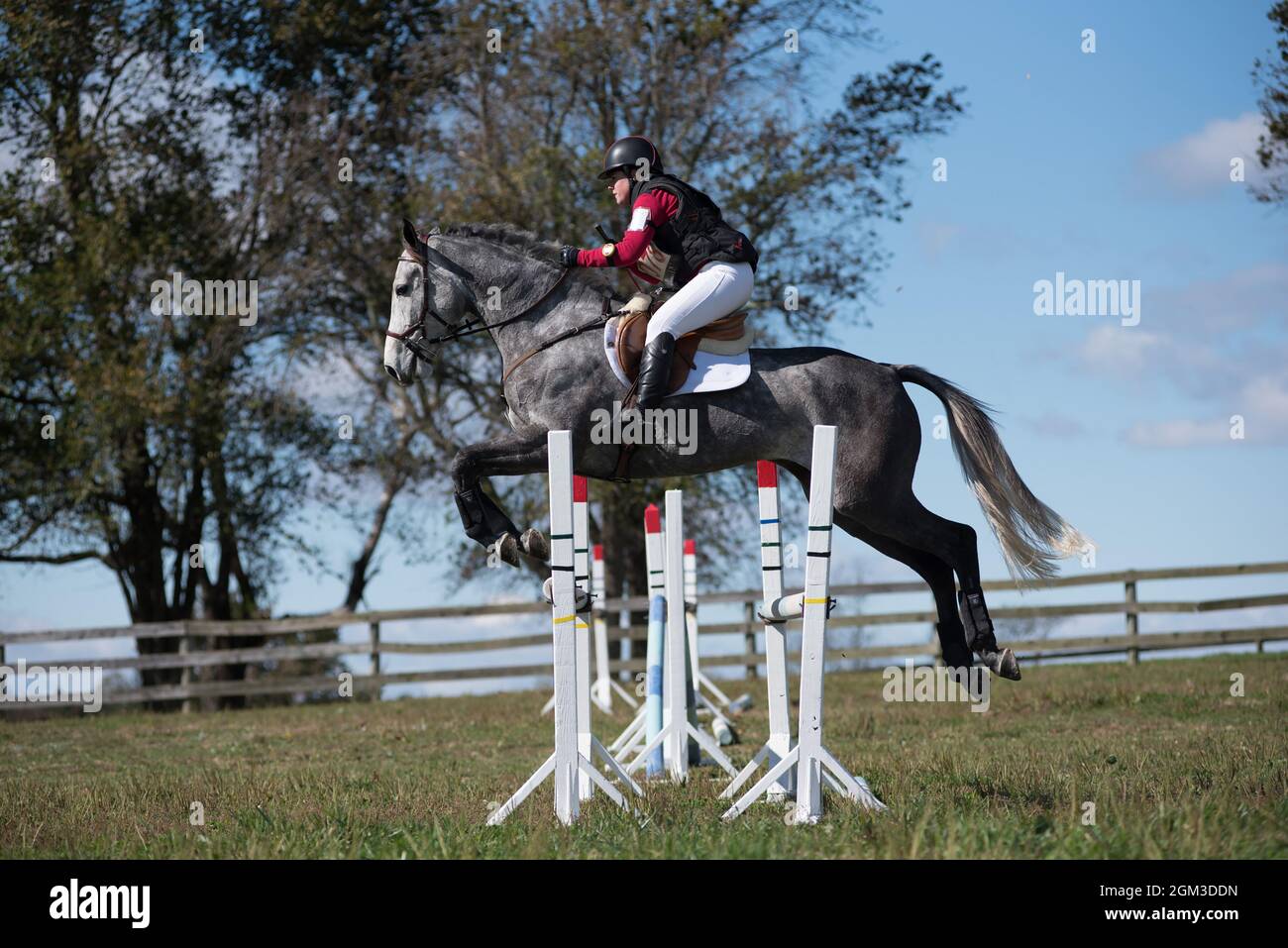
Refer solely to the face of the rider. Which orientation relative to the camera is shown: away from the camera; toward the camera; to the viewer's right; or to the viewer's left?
to the viewer's left

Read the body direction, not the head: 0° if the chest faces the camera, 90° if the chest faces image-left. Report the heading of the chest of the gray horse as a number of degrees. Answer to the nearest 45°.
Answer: approximately 90°

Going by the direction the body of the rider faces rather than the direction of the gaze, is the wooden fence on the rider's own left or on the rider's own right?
on the rider's own right

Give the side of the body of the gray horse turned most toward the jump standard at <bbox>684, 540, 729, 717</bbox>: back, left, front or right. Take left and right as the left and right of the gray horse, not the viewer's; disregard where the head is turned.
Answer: right

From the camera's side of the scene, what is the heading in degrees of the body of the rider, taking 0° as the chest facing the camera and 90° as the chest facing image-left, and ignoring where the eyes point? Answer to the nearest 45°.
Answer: approximately 90°

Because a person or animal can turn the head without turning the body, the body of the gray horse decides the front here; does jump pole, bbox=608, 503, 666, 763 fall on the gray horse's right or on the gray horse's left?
on the gray horse's right

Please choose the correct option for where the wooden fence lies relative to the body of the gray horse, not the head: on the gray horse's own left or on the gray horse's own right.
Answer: on the gray horse's own right

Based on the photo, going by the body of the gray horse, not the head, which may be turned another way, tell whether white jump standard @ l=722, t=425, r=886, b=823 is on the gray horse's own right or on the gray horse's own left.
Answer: on the gray horse's own left

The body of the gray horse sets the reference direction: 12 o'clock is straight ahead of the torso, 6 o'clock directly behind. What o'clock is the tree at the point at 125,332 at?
The tree is roughly at 2 o'clock from the gray horse.
